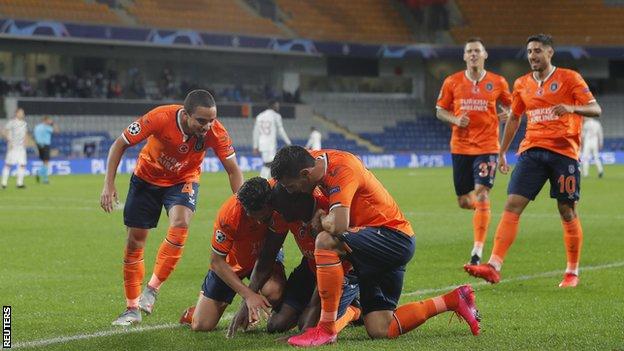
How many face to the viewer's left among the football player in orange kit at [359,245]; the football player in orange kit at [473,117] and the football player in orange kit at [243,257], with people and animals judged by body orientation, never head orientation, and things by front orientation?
1

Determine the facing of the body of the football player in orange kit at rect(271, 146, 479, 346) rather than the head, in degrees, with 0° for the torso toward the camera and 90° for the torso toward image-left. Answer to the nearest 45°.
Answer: approximately 90°

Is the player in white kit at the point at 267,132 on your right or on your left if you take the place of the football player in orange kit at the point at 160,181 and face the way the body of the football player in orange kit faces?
on your left

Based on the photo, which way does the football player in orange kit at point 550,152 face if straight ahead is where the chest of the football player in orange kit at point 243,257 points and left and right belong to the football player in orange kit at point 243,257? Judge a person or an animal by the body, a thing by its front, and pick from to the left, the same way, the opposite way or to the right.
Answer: to the right

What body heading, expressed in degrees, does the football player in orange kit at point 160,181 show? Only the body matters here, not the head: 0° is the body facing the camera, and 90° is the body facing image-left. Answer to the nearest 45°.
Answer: approximately 315°

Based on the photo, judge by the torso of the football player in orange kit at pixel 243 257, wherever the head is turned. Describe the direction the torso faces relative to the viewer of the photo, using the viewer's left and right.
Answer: facing the viewer and to the right of the viewer

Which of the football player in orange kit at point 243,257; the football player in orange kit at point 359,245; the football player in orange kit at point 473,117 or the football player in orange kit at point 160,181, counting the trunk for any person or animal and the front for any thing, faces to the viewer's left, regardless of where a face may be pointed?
the football player in orange kit at point 359,245

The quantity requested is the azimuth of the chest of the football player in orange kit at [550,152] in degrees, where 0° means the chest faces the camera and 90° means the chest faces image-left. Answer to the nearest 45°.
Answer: approximately 45°

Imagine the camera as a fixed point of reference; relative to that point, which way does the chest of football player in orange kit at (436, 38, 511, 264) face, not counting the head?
toward the camera

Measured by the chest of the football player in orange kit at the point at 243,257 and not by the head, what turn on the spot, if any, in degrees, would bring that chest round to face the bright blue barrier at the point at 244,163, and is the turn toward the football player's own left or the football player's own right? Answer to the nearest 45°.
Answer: approximately 135° to the football player's own left

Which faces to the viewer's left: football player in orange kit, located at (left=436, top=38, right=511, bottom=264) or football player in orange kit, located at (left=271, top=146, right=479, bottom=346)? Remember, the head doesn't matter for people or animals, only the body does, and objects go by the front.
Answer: football player in orange kit, located at (left=271, top=146, right=479, bottom=346)

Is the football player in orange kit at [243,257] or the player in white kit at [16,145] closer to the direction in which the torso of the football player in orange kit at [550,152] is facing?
the football player in orange kit
